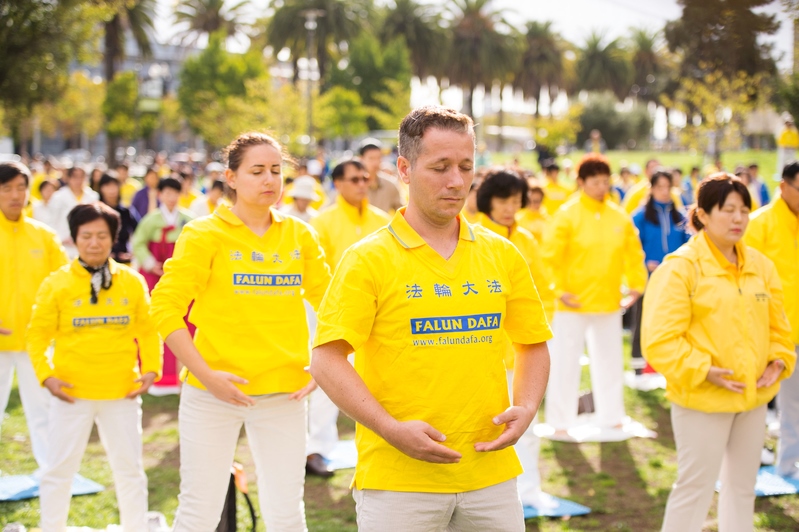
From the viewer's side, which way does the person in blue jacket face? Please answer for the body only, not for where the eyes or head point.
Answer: toward the camera

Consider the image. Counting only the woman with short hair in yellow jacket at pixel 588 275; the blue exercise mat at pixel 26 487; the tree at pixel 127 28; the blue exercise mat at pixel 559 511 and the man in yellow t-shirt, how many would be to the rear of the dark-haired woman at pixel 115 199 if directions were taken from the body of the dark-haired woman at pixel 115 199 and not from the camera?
1

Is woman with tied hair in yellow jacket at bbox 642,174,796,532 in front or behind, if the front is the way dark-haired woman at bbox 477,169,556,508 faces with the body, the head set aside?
in front

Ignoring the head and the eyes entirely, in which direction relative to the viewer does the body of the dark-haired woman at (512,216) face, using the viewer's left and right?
facing the viewer and to the right of the viewer

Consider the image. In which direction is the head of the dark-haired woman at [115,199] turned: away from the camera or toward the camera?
toward the camera

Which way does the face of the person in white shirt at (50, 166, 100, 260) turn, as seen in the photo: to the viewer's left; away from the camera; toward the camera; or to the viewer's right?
toward the camera

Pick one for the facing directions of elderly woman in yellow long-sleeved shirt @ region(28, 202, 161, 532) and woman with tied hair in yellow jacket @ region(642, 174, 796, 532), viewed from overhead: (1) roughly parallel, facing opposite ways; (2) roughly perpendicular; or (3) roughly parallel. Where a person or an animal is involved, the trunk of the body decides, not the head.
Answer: roughly parallel

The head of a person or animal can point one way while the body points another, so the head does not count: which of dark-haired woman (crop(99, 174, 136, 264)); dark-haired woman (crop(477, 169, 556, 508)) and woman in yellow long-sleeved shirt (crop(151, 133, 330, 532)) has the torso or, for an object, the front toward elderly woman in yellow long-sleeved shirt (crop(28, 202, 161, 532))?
dark-haired woman (crop(99, 174, 136, 264))

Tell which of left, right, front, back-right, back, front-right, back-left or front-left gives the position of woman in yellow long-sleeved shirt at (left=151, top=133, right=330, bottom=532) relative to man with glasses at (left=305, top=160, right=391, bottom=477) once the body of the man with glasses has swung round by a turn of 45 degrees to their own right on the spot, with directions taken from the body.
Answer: front

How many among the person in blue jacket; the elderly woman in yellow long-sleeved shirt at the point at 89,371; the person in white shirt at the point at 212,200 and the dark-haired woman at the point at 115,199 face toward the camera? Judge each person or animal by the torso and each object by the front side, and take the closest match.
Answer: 4

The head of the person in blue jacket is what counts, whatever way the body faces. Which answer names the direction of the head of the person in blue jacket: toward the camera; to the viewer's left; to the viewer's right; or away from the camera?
toward the camera

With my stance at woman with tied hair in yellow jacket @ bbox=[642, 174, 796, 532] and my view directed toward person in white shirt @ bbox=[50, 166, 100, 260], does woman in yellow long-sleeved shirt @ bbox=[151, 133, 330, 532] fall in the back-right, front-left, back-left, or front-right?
front-left

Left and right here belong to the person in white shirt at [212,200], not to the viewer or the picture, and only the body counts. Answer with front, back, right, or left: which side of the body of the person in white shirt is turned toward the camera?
front

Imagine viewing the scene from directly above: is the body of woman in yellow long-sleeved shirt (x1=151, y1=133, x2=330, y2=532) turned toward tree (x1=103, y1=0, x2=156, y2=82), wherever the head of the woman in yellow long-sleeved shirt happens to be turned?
no

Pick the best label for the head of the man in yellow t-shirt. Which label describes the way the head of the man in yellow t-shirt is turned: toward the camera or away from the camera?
toward the camera
